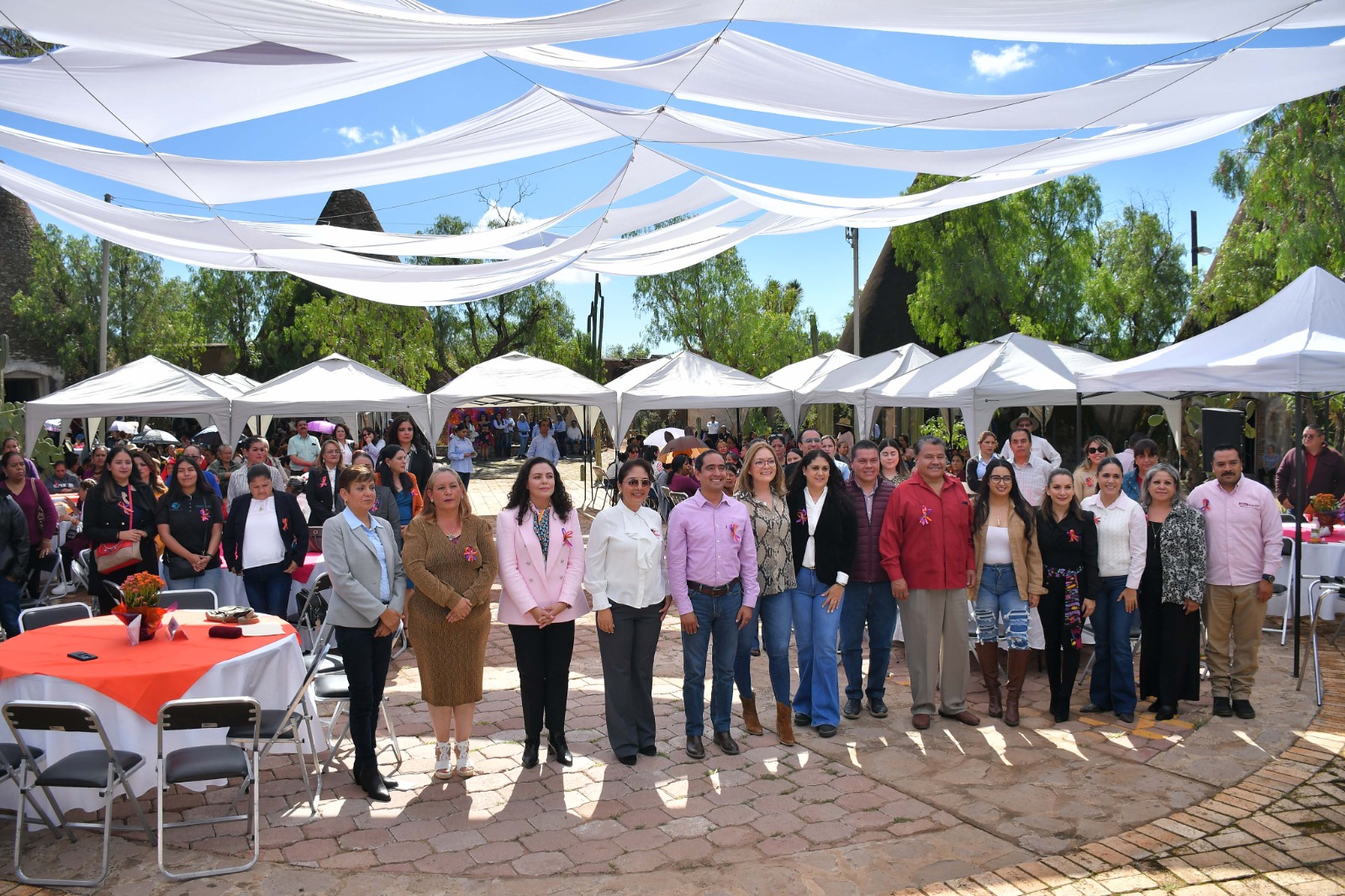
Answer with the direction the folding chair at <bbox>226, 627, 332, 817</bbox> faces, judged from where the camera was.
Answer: facing to the left of the viewer

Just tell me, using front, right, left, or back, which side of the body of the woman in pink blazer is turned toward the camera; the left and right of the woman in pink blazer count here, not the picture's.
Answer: front

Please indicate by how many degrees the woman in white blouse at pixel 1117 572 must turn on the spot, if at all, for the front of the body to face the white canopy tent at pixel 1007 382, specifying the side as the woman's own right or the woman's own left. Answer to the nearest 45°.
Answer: approximately 135° to the woman's own right

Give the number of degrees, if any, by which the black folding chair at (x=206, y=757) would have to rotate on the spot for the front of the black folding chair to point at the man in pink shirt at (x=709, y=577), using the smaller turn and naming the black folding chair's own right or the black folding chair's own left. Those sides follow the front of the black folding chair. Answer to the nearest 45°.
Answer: approximately 90° to the black folding chair's own right

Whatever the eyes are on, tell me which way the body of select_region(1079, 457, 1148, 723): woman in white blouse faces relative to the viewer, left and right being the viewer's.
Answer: facing the viewer and to the left of the viewer

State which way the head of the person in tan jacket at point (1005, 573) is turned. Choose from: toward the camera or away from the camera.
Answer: toward the camera

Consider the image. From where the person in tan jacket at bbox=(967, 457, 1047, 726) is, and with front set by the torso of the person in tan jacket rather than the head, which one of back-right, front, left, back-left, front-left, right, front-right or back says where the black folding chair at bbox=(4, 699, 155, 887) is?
front-right

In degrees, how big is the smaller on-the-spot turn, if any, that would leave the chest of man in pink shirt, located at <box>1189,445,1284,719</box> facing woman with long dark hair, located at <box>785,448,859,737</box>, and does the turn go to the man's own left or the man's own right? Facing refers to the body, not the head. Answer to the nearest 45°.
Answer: approximately 45° to the man's own right

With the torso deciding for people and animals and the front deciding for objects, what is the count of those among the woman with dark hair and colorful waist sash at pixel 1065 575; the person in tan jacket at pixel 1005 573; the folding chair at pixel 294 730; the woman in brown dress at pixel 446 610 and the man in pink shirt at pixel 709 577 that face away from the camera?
0

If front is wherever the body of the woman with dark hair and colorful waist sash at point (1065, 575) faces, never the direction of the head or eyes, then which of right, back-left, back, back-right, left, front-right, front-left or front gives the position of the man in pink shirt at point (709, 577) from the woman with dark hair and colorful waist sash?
front-right

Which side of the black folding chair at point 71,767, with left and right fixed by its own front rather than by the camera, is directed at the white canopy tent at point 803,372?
front

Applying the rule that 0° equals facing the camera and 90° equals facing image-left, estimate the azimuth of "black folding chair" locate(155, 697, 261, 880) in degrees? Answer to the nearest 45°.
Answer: approximately 180°

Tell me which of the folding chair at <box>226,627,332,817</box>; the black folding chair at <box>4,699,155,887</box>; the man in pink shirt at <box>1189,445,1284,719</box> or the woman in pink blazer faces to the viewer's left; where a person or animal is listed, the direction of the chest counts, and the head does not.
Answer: the folding chair

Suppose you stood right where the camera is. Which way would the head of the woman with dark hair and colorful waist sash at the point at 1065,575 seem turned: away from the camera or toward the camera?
toward the camera

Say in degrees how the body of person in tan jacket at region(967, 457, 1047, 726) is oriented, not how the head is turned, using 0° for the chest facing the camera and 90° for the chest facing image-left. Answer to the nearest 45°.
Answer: approximately 0°

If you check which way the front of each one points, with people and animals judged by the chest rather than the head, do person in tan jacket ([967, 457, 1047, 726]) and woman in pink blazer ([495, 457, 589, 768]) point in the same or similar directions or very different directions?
same or similar directions

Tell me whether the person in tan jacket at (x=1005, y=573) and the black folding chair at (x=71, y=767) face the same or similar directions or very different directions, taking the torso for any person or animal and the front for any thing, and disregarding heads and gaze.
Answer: very different directions

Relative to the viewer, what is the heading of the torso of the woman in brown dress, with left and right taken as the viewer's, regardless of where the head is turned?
facing the viewer
